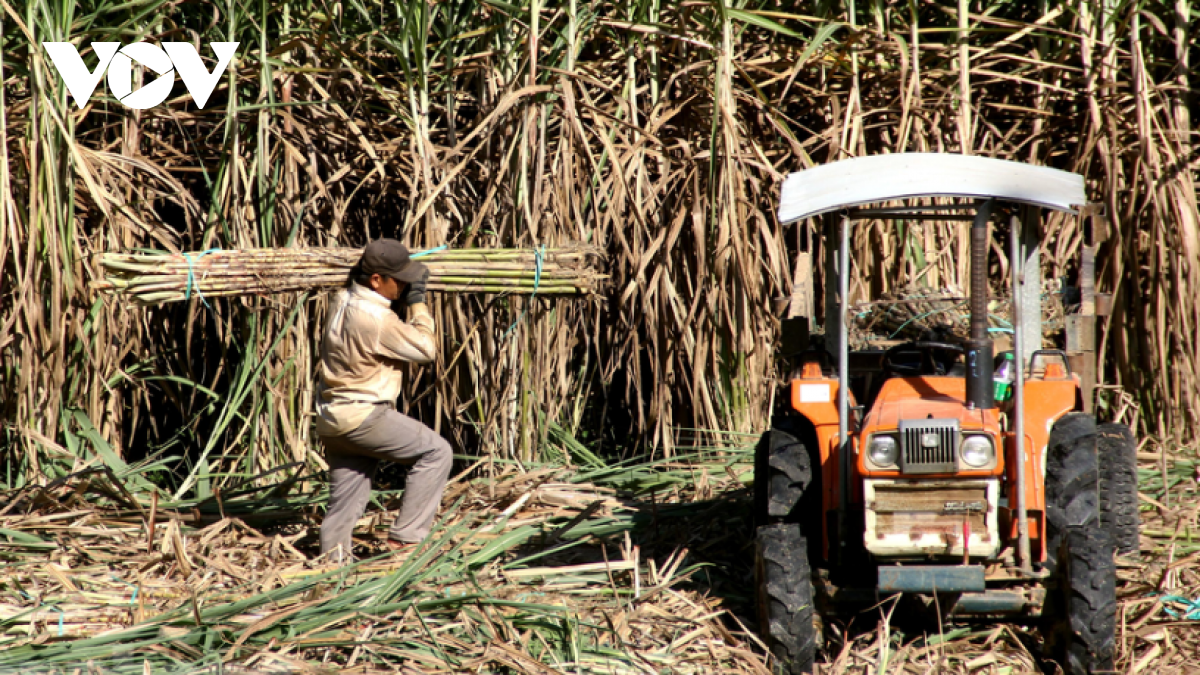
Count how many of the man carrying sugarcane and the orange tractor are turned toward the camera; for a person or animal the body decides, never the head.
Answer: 1

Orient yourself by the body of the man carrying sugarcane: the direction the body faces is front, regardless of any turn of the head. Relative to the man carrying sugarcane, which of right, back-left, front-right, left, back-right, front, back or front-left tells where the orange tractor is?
front-right

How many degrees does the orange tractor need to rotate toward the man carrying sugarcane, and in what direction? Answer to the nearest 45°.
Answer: approximately 90° to its right

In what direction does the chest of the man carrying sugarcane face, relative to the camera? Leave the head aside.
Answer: to the viewer's right

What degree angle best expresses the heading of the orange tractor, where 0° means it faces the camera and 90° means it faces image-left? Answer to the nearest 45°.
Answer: approximately 0°
